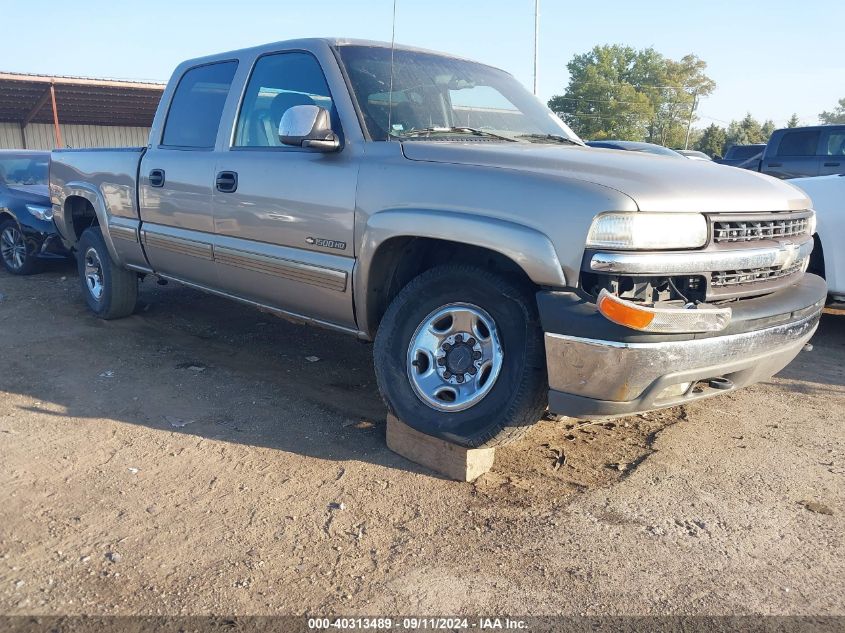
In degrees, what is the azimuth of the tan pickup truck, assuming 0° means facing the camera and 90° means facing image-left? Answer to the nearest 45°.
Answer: approximately 315°

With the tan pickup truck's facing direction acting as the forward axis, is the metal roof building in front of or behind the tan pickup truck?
behind

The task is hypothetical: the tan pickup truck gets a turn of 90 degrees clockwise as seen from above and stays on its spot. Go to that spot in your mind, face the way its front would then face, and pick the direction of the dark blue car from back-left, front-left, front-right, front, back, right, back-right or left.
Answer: right
